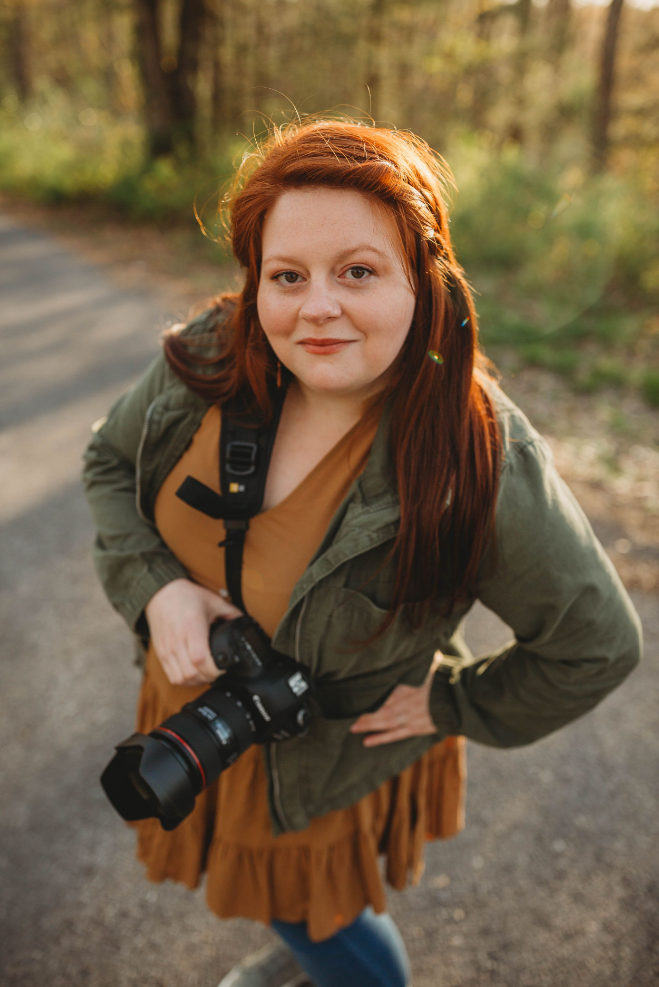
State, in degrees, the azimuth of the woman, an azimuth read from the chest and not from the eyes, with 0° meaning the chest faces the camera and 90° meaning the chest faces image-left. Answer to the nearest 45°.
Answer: approximately 45°

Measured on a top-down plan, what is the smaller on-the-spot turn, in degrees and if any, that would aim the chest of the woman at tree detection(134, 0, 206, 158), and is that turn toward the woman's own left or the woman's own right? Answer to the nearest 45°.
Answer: approximately 135° to the woman's own right

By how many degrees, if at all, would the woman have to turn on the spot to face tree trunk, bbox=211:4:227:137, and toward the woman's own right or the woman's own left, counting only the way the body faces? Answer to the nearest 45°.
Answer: approximately 135° to the woman's own right

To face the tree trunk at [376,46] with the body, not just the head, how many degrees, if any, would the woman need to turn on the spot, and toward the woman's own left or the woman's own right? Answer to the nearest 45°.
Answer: approximately 135° to the woman's own right
